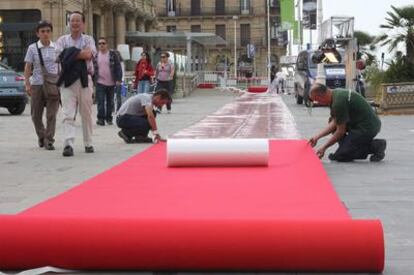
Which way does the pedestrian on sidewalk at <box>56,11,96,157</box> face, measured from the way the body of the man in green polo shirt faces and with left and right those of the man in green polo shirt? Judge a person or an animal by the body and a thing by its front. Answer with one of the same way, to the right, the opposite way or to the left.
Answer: to the left

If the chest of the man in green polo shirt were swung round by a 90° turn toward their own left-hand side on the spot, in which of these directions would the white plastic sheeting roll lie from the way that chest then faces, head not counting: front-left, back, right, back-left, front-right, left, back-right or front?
front-right

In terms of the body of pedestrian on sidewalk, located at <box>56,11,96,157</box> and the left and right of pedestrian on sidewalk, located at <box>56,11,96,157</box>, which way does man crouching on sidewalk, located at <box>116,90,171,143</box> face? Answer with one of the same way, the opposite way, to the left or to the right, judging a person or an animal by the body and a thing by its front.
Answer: to the left

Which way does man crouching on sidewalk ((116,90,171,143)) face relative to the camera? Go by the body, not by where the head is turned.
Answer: to the viewer's right

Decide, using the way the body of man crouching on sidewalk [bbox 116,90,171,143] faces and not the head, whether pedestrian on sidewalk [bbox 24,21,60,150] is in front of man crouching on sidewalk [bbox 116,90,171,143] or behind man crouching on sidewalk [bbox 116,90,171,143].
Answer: behind

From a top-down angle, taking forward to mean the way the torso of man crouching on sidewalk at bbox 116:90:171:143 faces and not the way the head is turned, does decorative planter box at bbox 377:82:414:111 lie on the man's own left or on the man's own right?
on the man's own left

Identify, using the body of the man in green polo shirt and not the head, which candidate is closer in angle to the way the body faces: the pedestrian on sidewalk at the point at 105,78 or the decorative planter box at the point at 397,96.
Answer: the pedestrian on sidewalk

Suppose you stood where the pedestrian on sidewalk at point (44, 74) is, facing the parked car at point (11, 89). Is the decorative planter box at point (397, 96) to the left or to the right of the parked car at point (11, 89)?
right

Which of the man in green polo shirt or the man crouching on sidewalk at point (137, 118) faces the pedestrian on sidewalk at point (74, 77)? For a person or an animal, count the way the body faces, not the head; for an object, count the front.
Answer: the man in green polo shirt

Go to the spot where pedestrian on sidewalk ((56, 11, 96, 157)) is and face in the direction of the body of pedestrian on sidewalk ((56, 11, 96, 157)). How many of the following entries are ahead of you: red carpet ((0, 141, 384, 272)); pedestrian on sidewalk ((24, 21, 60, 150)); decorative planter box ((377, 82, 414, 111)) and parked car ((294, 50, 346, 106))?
1

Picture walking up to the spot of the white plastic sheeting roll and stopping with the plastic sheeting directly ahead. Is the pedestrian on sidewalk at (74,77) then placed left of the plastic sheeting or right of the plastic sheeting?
left

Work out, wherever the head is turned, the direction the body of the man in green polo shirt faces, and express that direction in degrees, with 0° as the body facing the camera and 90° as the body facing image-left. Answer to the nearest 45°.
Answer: approximately 90°

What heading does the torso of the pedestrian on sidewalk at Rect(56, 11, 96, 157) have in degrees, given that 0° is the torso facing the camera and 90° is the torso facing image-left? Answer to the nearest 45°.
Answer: approximately 0°

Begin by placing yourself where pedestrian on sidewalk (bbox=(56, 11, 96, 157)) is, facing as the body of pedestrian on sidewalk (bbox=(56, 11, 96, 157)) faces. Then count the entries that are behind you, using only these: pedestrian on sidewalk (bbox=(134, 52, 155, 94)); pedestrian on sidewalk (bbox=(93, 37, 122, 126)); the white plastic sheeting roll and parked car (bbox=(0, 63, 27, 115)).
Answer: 3

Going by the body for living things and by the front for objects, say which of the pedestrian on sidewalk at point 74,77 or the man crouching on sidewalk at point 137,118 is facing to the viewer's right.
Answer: the man crouching on sidewalk at point 137,118
